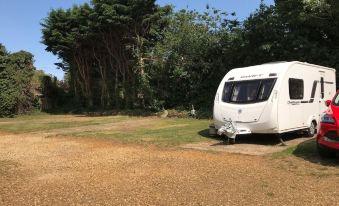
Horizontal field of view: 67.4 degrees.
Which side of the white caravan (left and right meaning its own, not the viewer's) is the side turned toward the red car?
left

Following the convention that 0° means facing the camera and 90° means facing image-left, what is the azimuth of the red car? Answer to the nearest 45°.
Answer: approximately 45°

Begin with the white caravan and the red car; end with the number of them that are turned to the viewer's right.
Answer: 0

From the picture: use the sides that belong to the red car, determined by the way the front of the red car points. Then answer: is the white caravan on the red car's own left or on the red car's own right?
on the red car's own right

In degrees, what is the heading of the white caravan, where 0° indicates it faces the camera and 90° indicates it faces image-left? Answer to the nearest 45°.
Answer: approximately 45°
